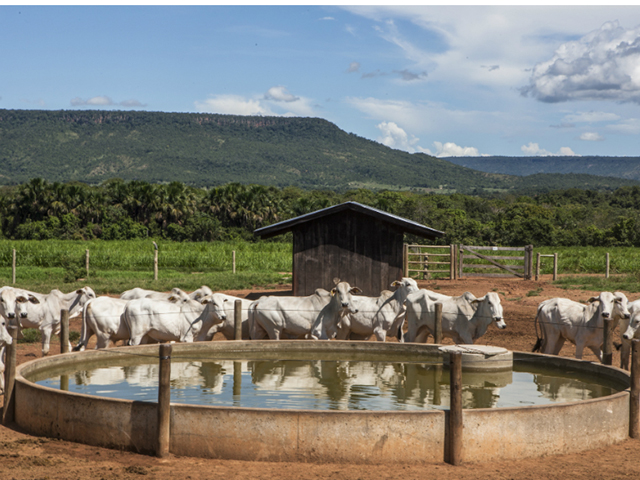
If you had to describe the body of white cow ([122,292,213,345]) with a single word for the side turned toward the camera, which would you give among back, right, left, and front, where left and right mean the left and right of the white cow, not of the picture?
right

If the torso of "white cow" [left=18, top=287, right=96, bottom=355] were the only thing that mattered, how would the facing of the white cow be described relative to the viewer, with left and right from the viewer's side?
facing to the right of the viewer

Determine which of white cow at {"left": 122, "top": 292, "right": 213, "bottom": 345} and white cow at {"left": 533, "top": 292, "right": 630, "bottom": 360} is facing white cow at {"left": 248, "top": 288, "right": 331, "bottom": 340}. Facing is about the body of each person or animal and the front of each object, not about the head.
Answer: white cow at {"left": 122, "top": 292, "right": 213, "bottom": 345}

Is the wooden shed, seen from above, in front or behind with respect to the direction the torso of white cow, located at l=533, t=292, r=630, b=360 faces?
behind

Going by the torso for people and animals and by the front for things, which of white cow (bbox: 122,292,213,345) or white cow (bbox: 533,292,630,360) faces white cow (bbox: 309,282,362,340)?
white cow (bbox: 122,292,213,345)

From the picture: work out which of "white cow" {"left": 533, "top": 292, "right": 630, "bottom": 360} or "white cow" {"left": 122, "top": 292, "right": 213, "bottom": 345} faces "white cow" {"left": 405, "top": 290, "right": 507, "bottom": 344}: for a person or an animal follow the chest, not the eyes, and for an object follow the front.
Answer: "white cow" {"left": 122, "top": 292, "right": 213, "bottom": 345}

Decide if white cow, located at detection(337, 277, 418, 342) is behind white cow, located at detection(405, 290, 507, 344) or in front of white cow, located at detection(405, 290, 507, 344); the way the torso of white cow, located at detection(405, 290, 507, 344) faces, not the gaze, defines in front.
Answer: behind

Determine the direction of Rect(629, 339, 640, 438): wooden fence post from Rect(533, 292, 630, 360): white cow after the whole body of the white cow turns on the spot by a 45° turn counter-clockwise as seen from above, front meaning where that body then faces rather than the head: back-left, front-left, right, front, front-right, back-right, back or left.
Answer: right

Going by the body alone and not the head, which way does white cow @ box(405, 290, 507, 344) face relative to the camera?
to the viewer's right

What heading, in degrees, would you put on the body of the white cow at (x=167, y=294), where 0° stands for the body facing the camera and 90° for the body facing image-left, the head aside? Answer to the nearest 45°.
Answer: approximately 270°

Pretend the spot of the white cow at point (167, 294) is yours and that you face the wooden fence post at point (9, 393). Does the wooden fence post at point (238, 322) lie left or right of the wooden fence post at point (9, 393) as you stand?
left
